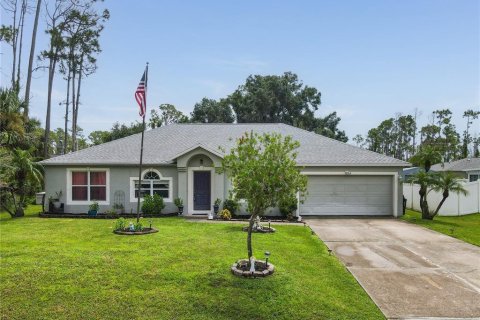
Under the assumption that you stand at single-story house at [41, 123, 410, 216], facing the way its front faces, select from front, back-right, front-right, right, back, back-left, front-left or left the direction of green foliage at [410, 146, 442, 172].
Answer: left

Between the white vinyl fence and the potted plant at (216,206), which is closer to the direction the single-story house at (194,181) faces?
the potted plant

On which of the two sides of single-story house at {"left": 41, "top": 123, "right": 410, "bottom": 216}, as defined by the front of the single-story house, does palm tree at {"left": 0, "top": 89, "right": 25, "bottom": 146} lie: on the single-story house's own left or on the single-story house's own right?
on the single-story house's own right

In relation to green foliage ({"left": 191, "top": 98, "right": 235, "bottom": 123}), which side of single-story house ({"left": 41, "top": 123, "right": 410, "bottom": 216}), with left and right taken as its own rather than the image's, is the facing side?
back

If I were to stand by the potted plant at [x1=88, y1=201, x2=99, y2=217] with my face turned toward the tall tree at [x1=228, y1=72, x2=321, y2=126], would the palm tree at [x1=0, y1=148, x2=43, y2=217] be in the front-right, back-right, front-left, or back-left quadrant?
back-left

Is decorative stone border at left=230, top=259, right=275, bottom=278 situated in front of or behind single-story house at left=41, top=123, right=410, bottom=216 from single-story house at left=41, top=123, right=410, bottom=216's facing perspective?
in front

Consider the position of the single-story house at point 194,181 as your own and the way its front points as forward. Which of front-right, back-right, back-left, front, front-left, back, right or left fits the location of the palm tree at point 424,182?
left

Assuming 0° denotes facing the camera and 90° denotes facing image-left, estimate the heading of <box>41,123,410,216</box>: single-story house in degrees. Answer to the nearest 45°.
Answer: approximately 0°

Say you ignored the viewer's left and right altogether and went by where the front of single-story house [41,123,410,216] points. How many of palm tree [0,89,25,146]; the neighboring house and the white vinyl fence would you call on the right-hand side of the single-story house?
1

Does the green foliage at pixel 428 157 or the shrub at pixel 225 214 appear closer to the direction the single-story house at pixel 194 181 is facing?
the shrub

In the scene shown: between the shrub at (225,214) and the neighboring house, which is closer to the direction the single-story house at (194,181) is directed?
the shrub
